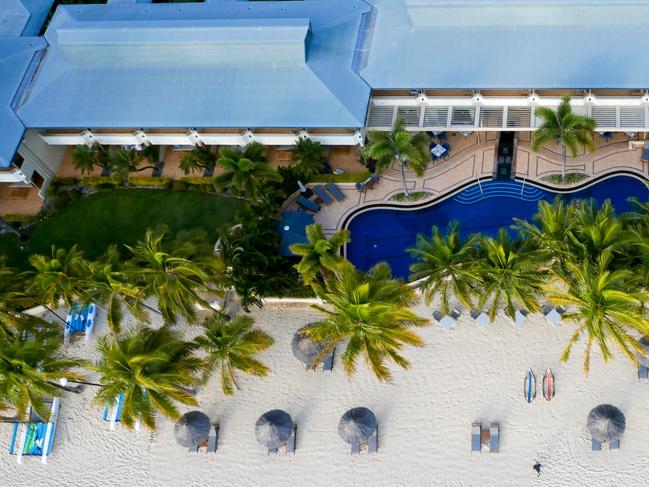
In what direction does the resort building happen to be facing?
toward the camera

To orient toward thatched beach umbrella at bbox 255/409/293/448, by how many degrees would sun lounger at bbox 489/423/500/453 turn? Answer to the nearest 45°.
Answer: approximately 90° to its right

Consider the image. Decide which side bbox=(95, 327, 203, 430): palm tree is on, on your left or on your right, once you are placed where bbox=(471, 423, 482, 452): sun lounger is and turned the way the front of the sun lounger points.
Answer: on your right

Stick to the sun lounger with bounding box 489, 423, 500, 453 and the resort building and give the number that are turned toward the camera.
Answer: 2

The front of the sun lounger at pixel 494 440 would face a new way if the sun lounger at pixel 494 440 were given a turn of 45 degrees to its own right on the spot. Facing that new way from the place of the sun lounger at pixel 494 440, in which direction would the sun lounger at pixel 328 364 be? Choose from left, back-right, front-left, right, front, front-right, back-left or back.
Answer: front-right

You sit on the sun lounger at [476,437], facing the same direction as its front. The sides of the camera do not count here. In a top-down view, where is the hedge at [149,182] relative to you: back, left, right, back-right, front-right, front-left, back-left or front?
right

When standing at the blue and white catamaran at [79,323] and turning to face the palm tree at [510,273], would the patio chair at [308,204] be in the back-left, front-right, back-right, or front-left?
front-left

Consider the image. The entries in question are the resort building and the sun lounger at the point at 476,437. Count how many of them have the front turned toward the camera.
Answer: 2

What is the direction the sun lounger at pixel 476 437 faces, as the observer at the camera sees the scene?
facing the viewer

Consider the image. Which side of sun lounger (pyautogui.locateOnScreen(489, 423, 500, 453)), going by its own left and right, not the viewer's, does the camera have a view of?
front

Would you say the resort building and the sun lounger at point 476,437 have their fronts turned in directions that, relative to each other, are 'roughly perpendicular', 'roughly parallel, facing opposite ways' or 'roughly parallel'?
roughly parallel
